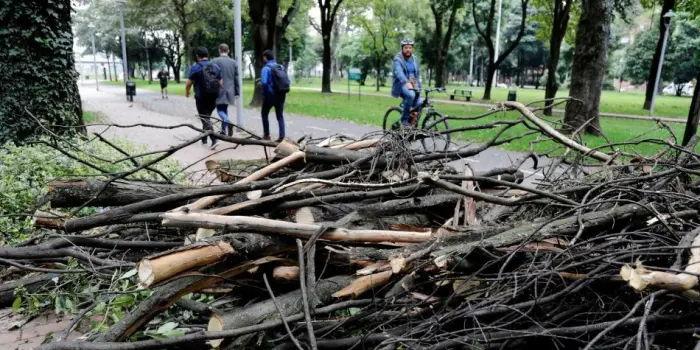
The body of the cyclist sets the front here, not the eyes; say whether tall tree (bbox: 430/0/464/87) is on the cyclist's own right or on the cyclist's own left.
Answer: on the cyclist's own left

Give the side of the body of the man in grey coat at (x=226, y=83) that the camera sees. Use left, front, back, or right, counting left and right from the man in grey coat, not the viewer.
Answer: back

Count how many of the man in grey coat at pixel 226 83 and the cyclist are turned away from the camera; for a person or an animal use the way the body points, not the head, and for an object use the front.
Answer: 1

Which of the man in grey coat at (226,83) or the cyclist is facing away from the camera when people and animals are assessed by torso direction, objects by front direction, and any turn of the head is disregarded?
the man in grey coat

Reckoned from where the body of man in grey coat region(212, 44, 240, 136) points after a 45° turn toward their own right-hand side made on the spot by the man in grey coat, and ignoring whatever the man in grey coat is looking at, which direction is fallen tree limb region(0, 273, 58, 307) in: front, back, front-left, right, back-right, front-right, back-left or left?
back-right

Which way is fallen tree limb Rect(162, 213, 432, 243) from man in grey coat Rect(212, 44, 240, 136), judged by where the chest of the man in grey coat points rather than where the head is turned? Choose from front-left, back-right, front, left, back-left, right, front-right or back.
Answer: back

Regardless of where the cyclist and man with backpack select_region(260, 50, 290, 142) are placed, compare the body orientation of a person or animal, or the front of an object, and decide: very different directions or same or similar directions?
very different directions

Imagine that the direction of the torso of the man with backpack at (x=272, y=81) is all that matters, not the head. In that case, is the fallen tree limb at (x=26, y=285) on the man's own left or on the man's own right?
on the man's own left

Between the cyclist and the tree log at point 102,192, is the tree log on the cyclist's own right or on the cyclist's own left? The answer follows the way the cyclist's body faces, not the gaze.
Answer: on the cyclist's own right

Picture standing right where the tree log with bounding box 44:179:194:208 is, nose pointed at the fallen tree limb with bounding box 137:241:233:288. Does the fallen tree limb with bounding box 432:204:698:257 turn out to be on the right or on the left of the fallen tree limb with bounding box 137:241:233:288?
left

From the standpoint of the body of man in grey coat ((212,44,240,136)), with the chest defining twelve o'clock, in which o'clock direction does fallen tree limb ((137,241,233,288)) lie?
The fallen tree limb is roughly at 6 o'clock from the man in grey coat.

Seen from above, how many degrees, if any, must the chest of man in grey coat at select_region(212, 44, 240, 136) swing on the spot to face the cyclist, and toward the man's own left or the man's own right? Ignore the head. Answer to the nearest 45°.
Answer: approximately 135° to the man's own right

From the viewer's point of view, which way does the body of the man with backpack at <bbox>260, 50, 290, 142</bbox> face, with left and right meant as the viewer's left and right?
facing away from the viewer and to the left of the viewer
